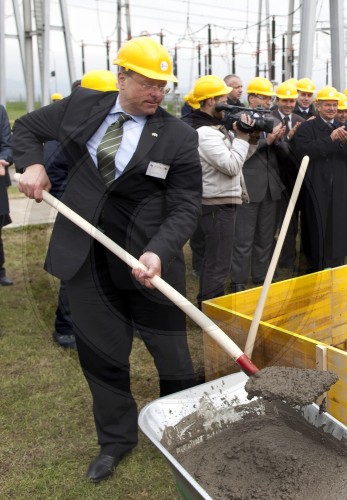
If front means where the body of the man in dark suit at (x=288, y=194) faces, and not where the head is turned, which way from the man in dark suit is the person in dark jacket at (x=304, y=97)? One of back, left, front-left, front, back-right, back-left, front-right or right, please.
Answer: back

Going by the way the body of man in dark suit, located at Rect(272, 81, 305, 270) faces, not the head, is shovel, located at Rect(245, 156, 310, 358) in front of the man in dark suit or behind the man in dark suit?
in front

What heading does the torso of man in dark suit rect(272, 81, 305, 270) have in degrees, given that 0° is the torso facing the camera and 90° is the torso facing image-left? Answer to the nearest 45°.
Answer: approximately 0°

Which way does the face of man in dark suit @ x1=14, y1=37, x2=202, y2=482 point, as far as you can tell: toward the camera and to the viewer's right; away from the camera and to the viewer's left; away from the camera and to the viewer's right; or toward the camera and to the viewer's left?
toward the camera and to the viewer's right

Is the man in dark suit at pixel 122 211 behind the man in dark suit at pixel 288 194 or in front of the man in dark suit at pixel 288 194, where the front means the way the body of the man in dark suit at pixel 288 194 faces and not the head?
in front

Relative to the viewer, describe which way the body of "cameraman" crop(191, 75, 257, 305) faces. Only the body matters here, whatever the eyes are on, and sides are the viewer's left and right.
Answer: facing to the right of the viewer

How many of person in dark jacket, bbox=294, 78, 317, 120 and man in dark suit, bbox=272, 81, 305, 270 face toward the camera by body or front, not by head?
2
